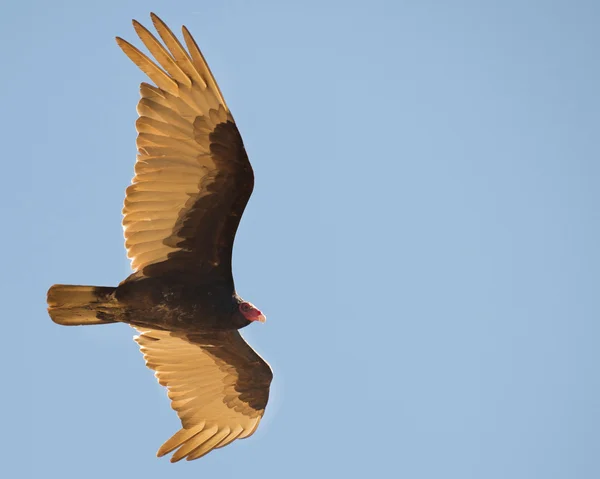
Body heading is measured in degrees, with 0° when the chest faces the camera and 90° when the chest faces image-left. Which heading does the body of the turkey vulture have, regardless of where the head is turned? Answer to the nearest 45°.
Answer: approximately 270°
